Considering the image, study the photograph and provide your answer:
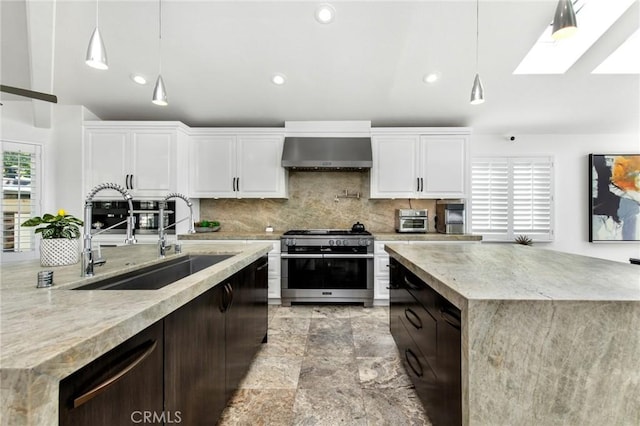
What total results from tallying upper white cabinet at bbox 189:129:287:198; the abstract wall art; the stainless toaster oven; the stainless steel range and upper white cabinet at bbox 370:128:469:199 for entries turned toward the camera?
5

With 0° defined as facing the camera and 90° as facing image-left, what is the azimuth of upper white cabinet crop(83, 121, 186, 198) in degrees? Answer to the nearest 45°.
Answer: approximately 0°

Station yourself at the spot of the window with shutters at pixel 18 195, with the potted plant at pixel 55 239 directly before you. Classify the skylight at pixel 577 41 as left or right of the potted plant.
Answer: left

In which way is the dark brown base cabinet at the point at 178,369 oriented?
to the viewer's right

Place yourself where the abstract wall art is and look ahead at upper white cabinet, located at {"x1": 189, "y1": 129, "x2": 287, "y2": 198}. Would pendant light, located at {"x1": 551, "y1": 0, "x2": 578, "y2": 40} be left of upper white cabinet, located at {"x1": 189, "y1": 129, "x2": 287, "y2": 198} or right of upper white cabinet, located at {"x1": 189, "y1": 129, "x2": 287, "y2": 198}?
left

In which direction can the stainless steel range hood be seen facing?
toward the camera

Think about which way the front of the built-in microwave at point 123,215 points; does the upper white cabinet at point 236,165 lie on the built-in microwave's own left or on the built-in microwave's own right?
on the built-in microwave's own left

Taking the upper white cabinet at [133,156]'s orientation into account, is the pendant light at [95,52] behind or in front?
in front

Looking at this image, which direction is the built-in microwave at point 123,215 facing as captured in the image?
toward the camera

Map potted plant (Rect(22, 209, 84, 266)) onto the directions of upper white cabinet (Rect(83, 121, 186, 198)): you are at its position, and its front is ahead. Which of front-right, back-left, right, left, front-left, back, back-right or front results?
front

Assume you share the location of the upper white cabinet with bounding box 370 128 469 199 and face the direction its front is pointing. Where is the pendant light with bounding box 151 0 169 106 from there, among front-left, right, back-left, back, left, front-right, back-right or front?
front-right

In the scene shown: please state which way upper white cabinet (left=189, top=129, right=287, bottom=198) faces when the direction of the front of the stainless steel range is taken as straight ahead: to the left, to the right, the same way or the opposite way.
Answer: the same way
